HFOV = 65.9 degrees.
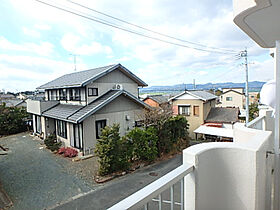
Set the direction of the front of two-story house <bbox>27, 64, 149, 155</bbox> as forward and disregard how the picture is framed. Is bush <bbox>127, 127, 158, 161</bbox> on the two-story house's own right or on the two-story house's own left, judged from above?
on the two-story house's own left

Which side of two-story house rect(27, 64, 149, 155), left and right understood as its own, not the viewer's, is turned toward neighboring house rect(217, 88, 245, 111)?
back

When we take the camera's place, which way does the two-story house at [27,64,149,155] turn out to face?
facing the viewer and to the left of the viewer

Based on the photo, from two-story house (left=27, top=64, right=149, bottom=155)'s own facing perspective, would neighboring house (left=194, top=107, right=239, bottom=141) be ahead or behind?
behind

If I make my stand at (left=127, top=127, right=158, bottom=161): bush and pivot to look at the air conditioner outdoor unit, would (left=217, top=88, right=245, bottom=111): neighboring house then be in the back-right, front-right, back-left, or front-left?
front-right

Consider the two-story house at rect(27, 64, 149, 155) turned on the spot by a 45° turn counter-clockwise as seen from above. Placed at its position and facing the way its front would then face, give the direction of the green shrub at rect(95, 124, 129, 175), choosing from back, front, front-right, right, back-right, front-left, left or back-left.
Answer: front

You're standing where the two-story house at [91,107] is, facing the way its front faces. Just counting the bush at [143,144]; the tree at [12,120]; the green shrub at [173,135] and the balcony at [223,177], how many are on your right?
1
